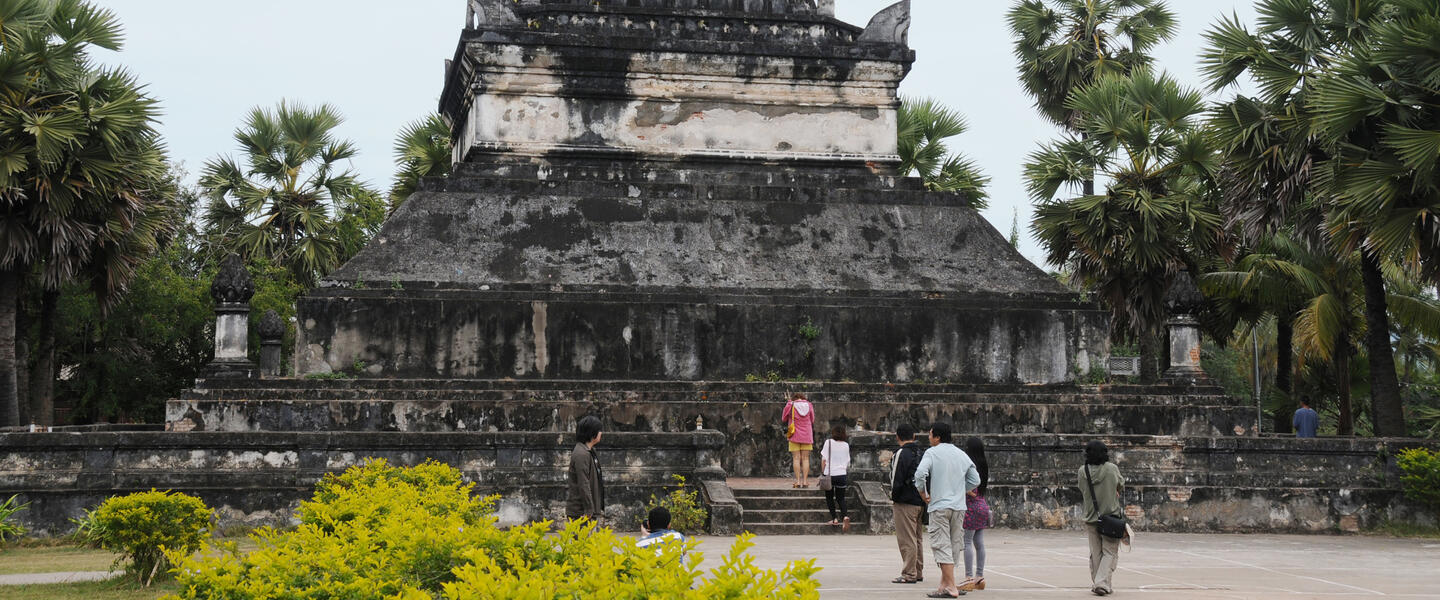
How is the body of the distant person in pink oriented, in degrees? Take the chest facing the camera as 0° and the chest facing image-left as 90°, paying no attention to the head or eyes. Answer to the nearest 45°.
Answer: approximately 180°

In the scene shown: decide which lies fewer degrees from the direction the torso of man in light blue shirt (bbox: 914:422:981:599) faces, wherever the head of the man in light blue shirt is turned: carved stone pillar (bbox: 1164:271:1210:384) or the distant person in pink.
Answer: the distant person in pink

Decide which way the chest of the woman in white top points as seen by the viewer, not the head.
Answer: away from the camera

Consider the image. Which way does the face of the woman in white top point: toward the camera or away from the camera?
away from the camera

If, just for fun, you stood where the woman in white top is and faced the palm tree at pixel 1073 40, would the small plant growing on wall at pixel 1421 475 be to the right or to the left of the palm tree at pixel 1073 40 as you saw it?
right

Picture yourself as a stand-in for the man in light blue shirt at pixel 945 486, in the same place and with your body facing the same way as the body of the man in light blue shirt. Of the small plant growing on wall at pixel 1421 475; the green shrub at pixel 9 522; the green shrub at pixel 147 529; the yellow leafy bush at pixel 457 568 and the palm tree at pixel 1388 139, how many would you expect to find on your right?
2

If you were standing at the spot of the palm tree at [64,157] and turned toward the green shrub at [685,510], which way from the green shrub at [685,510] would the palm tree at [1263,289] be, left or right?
left

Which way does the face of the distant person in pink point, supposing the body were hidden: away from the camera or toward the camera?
away from the camera

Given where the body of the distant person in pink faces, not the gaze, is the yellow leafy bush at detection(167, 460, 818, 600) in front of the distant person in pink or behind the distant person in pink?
behind

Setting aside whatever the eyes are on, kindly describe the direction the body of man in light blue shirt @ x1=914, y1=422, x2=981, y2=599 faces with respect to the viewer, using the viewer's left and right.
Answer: facing away from the viewer and to the left of the viewer

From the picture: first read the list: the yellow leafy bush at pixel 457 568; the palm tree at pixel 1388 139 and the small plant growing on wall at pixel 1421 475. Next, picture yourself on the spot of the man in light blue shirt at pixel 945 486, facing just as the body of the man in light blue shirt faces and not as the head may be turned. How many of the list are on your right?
2

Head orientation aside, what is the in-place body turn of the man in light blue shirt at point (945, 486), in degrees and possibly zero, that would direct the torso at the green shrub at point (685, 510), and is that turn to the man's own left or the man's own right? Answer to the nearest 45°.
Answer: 0° — they already face it
